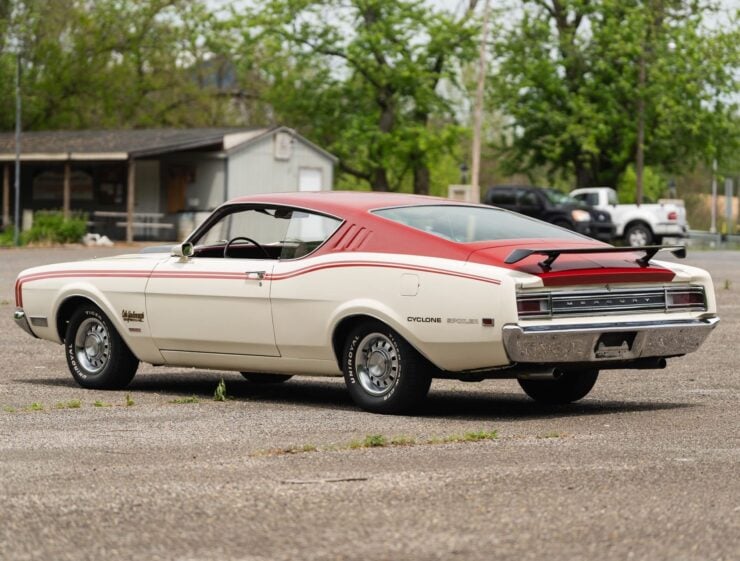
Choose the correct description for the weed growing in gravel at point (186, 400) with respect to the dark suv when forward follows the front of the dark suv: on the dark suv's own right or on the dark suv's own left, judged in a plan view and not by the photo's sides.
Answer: on the dark suv's own right

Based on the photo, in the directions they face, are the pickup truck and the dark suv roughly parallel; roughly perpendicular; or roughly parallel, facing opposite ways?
roughly parallel, facing opposite ways

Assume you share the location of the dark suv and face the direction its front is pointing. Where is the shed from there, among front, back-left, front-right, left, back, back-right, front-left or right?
back-right

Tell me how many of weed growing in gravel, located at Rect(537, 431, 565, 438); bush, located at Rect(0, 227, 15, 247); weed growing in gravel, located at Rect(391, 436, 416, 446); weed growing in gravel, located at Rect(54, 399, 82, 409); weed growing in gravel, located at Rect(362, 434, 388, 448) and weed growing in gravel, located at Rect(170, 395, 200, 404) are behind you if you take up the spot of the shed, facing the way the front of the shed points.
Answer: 0

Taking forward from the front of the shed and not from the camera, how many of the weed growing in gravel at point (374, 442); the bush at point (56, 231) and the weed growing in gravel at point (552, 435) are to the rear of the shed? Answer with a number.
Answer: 0

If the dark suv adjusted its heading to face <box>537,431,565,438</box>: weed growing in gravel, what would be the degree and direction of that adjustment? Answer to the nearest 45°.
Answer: approximately 45° to its right

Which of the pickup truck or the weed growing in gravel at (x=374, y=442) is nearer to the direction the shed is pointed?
the weed growing in gravel

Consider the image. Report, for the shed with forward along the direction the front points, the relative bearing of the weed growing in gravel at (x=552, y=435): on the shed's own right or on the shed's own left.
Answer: on the shed's own left

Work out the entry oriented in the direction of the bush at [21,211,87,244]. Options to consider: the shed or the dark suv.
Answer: the shed

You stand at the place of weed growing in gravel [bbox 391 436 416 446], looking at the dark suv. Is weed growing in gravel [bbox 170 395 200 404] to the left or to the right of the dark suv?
left

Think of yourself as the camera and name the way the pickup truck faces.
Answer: facing away from the viewer and to the left of the viewer

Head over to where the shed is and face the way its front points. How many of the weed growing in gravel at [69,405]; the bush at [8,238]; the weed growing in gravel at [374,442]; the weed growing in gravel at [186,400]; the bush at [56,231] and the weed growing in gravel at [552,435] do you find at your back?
0

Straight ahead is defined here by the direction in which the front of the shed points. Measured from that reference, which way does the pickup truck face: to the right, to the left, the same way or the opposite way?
to the right

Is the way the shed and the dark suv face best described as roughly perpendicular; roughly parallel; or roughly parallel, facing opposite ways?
roughly perpendicular

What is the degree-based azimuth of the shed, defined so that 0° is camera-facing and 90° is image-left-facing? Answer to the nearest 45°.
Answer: approximately 45°

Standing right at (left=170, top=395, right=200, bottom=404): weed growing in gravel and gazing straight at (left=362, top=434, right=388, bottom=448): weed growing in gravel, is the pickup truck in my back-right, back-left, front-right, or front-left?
back-left

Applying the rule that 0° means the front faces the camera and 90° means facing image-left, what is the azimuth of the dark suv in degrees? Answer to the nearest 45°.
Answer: approximately 315°

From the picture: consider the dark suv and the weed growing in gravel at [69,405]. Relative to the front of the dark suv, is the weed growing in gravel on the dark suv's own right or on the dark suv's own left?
on the dark suv's own right

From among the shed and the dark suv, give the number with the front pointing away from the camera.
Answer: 0

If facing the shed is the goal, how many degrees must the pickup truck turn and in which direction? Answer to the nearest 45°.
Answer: approximately 45° to its left

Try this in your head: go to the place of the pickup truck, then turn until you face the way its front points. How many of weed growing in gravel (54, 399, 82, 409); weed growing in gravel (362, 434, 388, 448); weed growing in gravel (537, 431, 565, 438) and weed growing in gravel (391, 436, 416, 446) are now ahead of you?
0
